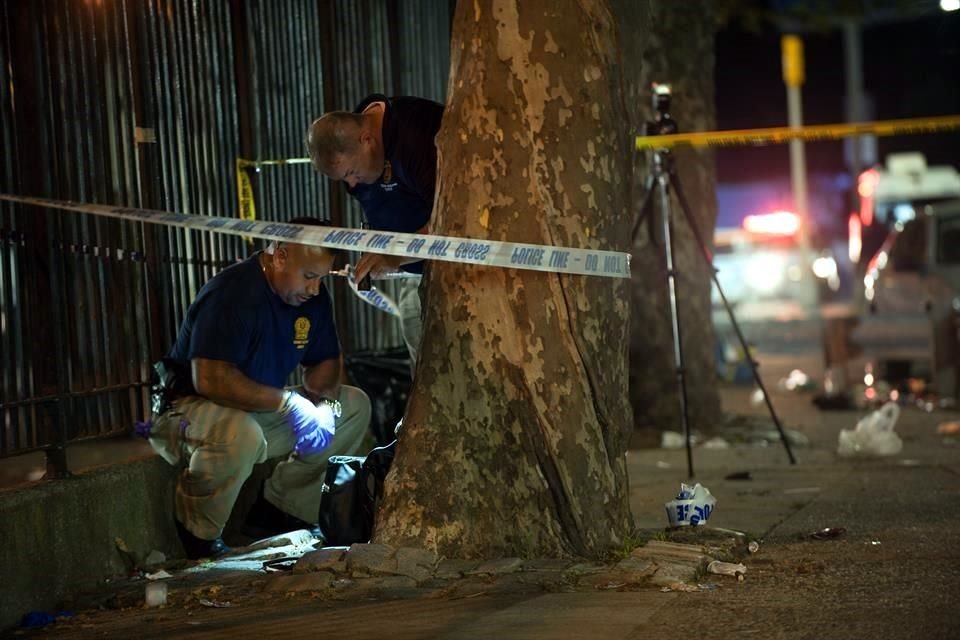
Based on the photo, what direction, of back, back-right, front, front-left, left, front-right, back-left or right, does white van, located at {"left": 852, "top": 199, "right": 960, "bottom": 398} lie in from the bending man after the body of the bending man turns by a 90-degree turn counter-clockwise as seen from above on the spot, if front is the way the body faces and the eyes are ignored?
left

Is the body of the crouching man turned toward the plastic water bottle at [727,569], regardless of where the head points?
yes

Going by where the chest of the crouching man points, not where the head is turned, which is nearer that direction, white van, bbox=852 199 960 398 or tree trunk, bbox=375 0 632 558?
the tree trunk

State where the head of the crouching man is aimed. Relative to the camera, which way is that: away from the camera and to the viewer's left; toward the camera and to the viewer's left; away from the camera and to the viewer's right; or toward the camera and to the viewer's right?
toward the camera and to the viewer's right

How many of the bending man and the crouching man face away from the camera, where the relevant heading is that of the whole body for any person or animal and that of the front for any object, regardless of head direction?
0

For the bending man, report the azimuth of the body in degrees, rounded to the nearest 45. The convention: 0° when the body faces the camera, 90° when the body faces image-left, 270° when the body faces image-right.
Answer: approximately 45°

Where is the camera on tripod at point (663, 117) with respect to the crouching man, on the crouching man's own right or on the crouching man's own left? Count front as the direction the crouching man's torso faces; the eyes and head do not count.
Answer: on the crouching man's own left

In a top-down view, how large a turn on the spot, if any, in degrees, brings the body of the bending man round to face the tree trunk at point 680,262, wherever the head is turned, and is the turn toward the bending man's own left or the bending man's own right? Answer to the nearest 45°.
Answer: approximately 180°

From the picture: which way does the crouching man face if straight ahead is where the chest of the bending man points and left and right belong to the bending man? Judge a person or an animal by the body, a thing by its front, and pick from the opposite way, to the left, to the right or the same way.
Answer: to the left

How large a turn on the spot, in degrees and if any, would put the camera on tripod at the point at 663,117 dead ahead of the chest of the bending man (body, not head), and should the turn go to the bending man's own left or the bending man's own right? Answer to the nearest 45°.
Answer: approximately 180°
